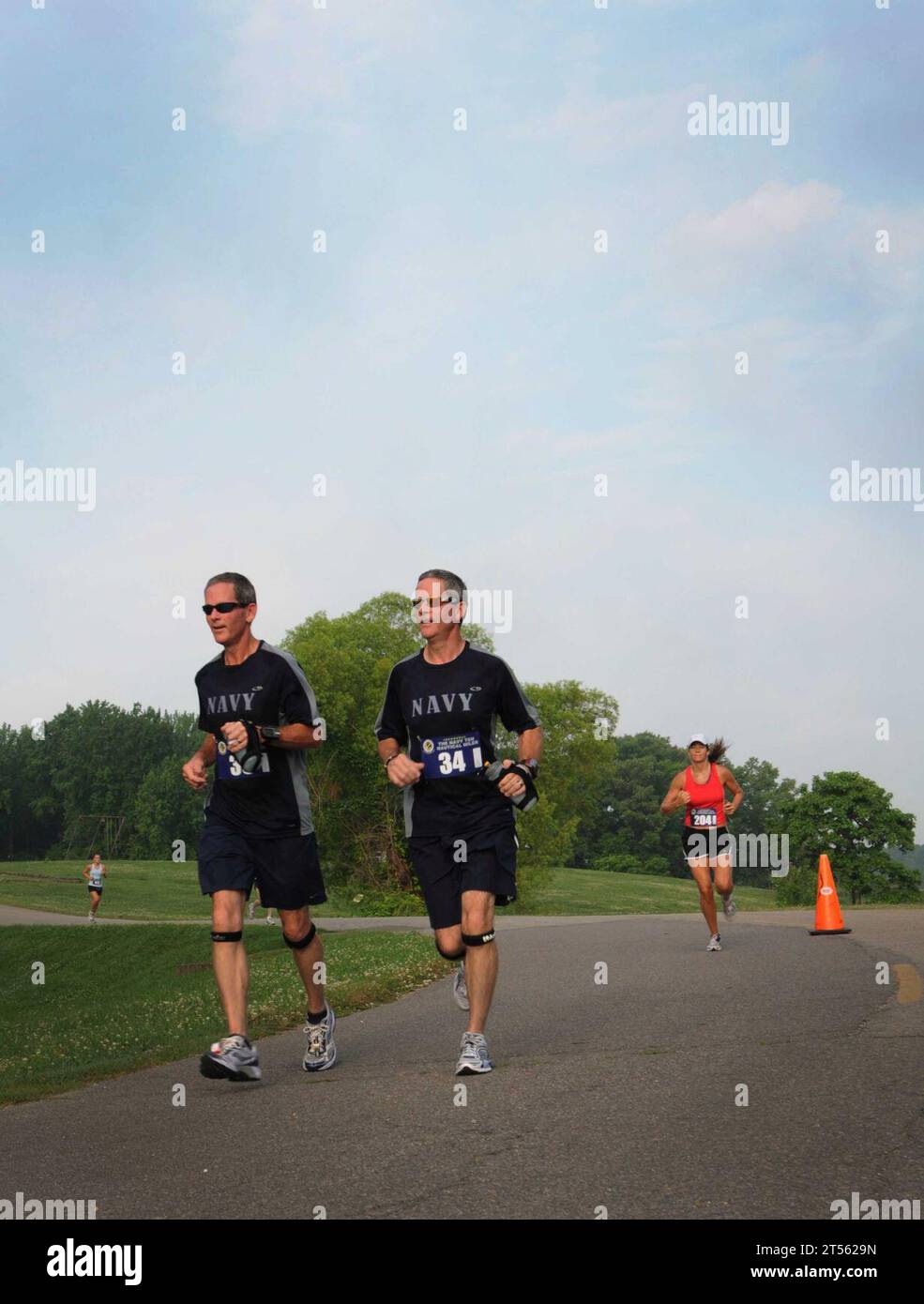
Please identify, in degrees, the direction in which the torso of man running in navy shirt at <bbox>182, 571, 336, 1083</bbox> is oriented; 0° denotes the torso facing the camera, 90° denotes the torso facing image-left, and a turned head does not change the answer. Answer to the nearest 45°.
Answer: approximately 45°

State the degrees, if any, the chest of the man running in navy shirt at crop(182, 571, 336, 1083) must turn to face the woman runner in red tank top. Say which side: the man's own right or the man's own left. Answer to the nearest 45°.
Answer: approximately 180°

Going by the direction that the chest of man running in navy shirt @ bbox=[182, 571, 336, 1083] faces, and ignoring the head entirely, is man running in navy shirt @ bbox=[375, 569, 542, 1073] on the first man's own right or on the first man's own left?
on the first man's own left

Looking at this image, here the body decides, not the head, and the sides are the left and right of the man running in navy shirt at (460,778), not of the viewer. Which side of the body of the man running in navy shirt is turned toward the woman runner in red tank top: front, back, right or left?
back

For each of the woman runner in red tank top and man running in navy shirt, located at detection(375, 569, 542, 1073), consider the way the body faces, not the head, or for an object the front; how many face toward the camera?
2

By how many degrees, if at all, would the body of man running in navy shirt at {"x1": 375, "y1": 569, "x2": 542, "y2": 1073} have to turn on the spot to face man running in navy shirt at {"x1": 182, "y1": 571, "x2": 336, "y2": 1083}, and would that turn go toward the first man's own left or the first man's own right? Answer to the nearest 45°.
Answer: approximately 90° to the first man's own right

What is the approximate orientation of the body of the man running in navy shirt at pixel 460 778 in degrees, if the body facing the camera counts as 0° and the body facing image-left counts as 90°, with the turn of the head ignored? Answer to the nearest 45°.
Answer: approximately 0°
